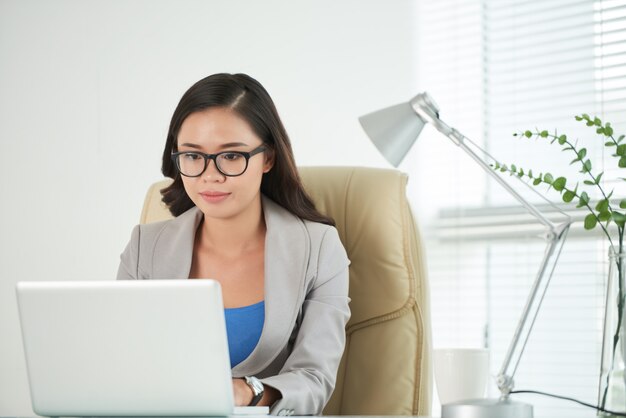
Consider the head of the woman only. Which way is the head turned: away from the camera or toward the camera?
toward the camera

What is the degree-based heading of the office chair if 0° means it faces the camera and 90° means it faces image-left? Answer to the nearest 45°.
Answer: approximately 45°

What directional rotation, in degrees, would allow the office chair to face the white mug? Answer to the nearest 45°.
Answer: approximately 45° to its left

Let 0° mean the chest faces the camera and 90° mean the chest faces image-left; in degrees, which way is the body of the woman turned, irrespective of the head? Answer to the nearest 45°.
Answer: approximately 45°

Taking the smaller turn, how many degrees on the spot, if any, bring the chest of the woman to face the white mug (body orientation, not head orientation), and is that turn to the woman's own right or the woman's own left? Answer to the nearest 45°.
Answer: approximately 90° to the woman's own left

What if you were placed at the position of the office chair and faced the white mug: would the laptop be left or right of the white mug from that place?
right

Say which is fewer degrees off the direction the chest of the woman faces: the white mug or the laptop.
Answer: the laptop

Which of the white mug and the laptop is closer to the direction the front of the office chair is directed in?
the laptop
